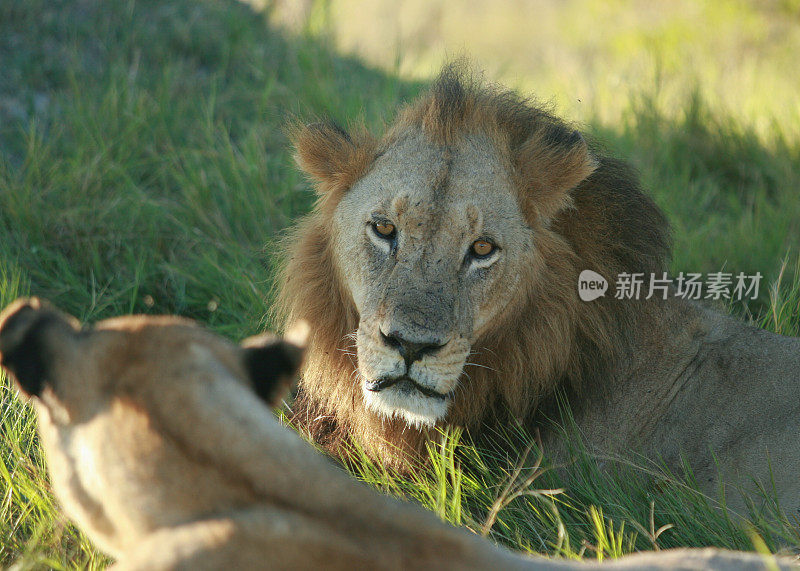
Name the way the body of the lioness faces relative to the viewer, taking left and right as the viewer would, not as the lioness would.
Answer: facing away from the viewer and to the left of the viewer

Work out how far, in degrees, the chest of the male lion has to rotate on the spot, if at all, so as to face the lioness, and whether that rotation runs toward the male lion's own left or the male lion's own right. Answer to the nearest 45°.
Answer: approximately 45° to the male lion's own left

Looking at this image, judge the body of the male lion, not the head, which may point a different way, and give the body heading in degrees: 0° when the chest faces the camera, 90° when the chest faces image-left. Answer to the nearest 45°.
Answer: approximately 45°

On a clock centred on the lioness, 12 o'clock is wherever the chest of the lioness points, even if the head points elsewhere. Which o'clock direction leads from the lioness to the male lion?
The male lion is roughly at 2 o'clock from the lioness.
